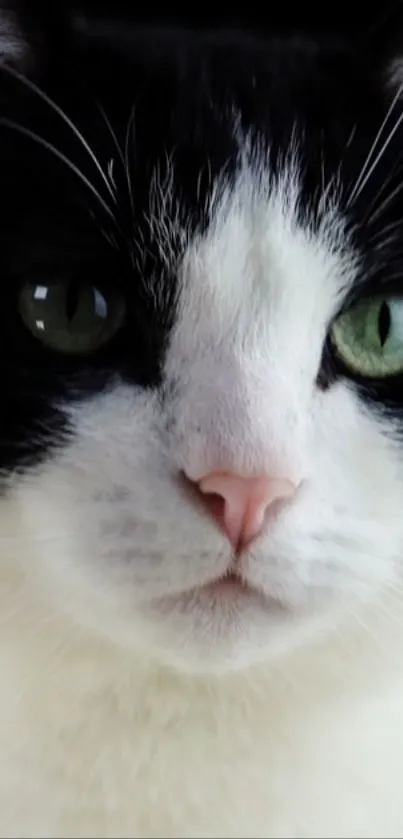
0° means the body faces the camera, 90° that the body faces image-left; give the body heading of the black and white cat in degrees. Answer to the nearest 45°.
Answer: approximately 0°
